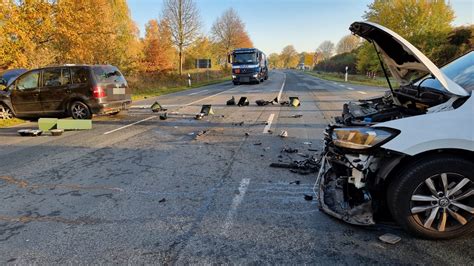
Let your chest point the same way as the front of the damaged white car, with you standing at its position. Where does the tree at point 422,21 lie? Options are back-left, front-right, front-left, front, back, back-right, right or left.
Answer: right

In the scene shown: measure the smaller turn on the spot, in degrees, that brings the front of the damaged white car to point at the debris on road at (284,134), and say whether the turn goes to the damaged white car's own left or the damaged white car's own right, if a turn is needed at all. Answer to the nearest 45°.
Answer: approximately 45° to the damaged white car's own right

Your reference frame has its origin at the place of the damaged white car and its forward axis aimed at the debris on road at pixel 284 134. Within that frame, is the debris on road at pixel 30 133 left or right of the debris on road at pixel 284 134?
left

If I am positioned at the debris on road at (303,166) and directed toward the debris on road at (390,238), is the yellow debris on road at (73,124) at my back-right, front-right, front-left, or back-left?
back-right

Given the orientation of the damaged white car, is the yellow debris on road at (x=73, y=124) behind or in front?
in front

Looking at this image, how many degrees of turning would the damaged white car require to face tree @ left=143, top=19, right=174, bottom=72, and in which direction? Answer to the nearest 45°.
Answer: approximately 45° to its right

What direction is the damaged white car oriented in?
to the viewer's left

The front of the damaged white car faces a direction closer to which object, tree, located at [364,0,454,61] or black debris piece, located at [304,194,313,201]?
the black debris piece
